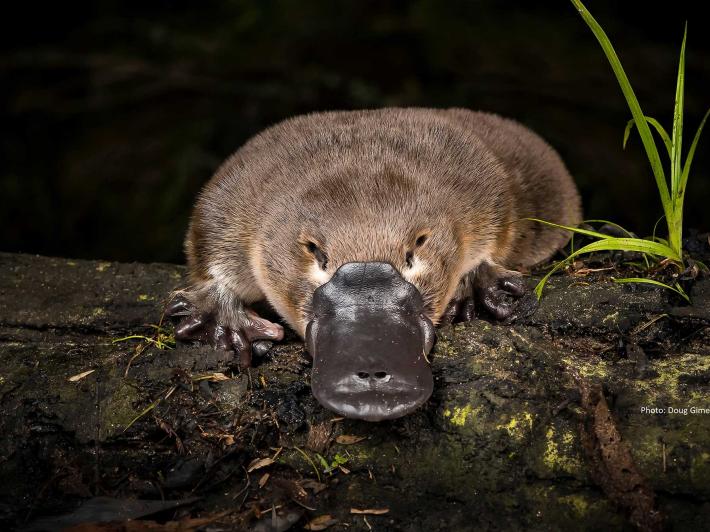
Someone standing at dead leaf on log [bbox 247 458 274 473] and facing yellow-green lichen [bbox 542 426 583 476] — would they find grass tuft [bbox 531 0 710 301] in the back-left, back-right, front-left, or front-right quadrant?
front-left

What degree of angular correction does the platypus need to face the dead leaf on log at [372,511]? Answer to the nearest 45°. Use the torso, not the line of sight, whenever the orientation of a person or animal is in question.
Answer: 0° — it already faces it

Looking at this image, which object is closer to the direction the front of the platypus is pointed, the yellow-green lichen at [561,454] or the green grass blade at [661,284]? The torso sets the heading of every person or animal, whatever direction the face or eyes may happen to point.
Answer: the yellow-green lichen

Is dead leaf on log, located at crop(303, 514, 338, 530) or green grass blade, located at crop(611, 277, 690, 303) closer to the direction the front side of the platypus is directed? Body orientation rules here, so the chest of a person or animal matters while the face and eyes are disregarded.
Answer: the dead leaf on log

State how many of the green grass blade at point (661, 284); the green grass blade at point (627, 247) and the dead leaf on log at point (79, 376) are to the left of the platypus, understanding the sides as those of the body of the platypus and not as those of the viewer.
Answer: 2

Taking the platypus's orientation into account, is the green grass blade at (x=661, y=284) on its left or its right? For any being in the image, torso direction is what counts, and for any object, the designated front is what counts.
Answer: on its left

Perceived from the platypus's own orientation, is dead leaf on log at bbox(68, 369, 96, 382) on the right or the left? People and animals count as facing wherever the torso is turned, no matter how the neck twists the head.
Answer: on its right

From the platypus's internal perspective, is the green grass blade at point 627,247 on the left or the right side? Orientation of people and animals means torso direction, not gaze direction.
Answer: on its left

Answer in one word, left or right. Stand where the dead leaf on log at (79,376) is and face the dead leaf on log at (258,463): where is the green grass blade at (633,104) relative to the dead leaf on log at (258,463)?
left

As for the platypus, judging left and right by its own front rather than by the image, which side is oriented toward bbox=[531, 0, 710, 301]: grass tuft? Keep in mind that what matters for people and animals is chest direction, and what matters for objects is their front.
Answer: left

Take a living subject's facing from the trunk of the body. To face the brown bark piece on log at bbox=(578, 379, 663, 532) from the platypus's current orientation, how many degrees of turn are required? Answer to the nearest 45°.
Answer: approximately 45° to its left

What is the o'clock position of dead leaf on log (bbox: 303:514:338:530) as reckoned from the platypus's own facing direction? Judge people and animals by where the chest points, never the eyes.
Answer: The dead leaf on log is roughly at 12 o'clock from the platypus.

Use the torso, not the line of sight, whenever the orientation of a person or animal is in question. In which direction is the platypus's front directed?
toward the camera

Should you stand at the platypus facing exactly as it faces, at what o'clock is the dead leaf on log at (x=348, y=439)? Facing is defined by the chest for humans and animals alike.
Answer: The dead leaf on log is roughly at 12 o'clock from the platypus.
